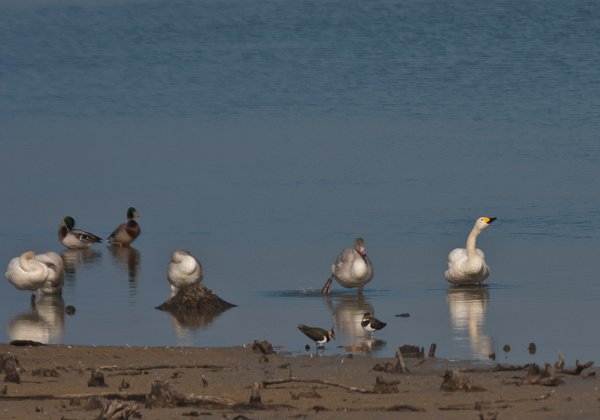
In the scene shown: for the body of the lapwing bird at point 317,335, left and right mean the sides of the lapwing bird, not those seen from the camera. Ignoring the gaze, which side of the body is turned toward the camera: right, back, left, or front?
right

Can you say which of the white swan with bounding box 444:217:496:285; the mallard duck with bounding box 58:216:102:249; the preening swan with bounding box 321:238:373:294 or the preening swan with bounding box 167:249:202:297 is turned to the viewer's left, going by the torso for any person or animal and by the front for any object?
the mallard duck

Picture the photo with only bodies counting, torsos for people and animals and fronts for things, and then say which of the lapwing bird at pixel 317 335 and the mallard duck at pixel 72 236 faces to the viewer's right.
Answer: the lapwing bird

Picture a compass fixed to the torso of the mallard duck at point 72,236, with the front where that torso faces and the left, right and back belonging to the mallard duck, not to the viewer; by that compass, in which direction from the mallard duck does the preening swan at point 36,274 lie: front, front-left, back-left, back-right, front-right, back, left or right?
left

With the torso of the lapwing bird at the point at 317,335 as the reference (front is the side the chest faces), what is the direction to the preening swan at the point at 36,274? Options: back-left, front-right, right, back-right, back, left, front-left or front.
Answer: back-left

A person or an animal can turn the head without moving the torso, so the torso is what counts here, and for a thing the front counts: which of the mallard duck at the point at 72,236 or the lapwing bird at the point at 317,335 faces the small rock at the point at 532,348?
the lapwing bird

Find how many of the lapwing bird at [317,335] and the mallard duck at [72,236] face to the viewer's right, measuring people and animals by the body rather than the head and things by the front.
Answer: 1

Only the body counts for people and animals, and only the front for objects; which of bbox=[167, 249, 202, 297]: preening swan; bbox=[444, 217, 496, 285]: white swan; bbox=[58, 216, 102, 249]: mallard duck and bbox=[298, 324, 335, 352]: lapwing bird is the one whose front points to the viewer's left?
the mallard duck

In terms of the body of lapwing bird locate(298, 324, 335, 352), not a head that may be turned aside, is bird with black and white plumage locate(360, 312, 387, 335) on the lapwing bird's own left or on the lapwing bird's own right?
on the lapwing bird's own left

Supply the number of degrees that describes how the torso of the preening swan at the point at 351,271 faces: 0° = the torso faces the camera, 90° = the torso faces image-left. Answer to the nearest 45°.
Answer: approximately 315°

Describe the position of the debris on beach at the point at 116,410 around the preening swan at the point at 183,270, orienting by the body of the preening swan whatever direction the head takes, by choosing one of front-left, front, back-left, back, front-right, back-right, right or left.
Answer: front-right

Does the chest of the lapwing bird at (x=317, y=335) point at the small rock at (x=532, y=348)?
yes

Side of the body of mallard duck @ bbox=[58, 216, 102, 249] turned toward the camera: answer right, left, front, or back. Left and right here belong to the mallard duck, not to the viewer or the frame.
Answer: left

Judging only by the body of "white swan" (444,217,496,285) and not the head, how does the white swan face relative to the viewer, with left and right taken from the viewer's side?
facing the viewer and to the right of the viewer
